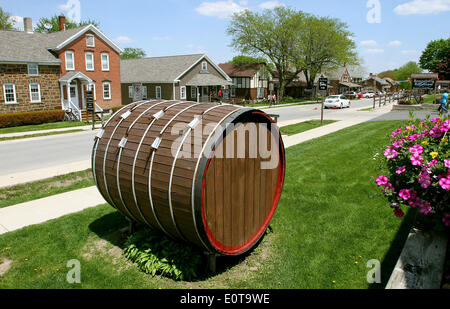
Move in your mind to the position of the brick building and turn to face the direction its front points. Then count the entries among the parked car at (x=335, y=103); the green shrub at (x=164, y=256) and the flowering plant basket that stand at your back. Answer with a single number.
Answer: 0

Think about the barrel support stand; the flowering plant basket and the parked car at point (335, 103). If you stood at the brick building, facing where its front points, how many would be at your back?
0

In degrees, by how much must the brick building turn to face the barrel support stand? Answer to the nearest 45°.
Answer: approximately 45° to its right

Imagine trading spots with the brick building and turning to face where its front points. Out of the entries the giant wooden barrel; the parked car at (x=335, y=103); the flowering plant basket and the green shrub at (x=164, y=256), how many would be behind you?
0

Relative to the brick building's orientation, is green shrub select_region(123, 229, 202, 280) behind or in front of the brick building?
in front

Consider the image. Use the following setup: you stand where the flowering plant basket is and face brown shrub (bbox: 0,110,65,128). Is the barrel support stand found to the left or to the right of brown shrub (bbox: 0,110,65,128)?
left

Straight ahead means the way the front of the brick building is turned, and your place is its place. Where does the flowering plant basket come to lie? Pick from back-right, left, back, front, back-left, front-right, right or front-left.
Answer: front-right

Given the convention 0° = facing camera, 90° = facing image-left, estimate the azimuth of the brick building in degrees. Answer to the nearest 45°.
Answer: approximately 315°

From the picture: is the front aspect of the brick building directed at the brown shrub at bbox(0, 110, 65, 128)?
no

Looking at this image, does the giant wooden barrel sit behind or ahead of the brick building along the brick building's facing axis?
ahead

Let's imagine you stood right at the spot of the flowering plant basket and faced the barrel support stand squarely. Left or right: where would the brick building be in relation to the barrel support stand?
right

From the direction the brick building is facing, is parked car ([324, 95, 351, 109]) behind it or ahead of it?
ahead
